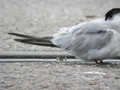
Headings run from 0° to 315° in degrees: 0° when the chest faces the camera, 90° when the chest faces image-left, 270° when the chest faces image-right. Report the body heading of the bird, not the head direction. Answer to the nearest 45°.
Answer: approximately 270°
